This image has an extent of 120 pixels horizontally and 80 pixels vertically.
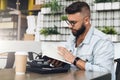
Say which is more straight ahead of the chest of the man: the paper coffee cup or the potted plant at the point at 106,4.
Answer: the paper coffee cup

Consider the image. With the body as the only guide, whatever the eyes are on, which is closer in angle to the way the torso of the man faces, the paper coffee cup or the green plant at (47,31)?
the paper coffee cup

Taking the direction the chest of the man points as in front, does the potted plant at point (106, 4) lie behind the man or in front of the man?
behind

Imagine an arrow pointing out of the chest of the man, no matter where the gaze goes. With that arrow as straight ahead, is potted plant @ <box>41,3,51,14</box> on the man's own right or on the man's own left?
on the man's own right

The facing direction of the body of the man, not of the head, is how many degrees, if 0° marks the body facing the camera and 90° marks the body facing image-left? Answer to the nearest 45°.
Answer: approximately 45°

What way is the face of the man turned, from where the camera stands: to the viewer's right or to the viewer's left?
to the viewer's left
